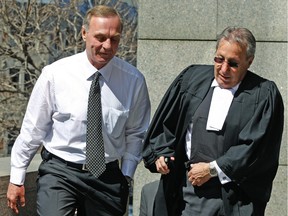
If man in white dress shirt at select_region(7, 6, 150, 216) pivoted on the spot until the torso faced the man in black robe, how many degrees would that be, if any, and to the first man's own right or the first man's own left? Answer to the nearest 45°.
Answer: approximately 45° to the first man's own left

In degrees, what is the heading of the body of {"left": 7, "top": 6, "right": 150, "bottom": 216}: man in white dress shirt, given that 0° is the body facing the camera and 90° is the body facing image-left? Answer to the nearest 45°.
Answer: approximately 0°

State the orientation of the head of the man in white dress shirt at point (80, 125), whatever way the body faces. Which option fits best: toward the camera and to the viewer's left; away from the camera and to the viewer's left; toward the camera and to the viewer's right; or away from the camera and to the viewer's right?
toward the camera and to the viewer's right

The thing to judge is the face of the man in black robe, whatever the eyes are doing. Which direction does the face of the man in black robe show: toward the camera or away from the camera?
toward the camera

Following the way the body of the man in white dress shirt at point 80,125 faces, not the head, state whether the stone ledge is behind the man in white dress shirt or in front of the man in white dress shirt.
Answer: behind

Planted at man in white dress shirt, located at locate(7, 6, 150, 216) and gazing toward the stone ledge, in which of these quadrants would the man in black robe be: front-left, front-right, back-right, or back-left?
back-right

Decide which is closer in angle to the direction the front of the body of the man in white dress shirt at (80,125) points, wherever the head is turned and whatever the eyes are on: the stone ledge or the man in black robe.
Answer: the man in black robe

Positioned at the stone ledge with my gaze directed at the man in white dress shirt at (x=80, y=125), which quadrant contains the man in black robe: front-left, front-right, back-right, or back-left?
front-left
